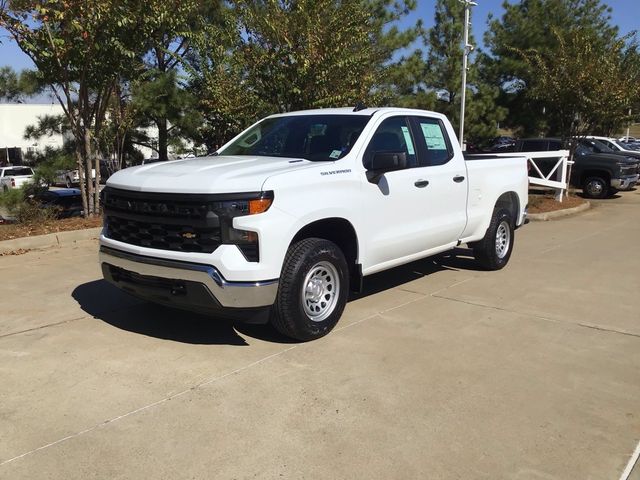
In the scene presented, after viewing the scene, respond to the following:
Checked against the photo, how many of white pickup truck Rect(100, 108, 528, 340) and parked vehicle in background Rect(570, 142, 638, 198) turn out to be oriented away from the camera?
0

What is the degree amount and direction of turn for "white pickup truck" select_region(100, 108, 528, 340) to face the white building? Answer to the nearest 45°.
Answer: approximately 90° to its right

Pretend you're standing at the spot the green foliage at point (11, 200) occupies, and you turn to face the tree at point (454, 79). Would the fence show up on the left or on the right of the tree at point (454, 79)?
right

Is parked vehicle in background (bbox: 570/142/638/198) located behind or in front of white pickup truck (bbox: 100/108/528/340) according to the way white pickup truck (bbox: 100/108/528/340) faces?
behind

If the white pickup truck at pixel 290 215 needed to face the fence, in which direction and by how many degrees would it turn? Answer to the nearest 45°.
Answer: approximately 180°

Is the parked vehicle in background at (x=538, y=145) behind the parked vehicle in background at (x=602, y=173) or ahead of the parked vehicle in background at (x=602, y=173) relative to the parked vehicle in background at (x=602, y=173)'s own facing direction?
behind

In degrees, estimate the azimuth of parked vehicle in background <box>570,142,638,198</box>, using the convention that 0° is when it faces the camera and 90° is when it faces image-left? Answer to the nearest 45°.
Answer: approximately 315°

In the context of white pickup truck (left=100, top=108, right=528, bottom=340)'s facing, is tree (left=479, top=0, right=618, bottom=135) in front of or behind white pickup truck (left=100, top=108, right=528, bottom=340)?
behind

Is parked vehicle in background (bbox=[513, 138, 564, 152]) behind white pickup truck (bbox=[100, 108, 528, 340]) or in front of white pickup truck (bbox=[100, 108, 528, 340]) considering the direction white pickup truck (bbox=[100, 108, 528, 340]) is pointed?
behind

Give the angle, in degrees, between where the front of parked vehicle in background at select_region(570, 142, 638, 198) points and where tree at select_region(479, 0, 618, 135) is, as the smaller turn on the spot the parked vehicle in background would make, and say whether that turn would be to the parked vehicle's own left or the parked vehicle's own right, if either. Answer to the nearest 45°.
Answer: approximately 135° to the parked vehicle's own left

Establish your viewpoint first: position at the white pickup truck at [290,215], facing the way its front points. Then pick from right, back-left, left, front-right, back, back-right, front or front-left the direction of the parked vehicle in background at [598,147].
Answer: back
